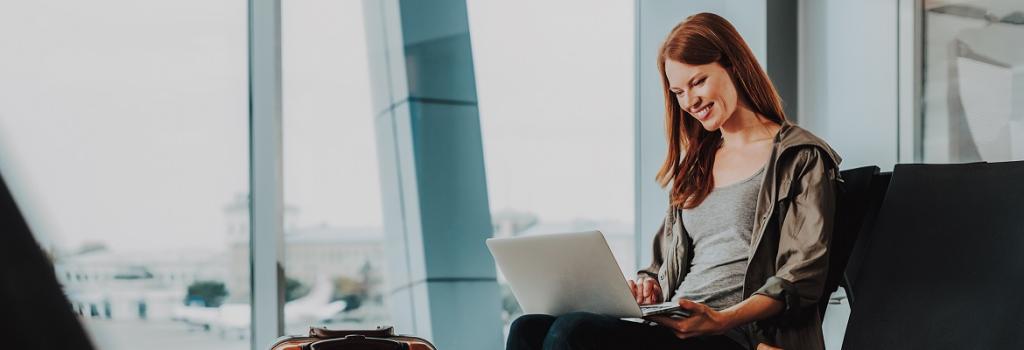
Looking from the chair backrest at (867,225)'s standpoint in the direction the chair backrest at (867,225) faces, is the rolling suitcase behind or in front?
in front

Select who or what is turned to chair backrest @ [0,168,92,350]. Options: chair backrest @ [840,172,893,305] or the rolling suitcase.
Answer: chair backrest @ [840,172,893,305]

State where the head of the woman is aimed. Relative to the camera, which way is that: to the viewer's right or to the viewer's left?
to the viewer's left

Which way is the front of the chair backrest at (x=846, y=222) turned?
to the viewer's left

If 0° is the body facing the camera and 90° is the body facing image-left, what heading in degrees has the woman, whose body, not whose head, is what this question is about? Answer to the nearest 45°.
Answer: approximately 45°

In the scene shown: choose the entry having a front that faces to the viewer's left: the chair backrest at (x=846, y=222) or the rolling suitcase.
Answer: the chair backrest
